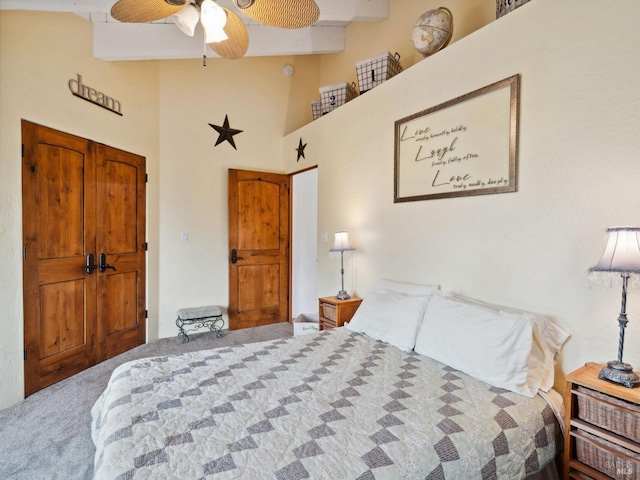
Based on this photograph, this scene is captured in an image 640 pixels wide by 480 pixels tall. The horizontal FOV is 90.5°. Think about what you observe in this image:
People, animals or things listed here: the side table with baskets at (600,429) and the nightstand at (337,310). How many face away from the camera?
0

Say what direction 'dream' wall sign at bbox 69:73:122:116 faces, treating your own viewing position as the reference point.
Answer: facing the viewer and to the right of the viewer

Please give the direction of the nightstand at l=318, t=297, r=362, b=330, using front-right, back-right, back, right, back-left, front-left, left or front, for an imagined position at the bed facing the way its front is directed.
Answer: back-right

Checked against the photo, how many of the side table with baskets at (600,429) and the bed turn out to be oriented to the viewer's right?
0

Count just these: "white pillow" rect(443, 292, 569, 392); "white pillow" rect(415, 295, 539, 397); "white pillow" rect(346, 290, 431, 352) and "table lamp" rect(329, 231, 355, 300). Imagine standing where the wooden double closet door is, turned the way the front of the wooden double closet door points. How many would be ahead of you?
4

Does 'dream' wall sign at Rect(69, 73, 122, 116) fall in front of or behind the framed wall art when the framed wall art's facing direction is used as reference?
in front

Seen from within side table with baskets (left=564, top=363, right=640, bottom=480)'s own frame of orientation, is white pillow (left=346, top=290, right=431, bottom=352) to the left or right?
on its right

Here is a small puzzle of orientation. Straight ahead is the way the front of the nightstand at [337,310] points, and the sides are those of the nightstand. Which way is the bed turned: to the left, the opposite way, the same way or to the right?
the same way

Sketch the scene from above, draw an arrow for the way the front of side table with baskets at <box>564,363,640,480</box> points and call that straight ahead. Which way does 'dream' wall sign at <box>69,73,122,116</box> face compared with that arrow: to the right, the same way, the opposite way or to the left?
the opposite way

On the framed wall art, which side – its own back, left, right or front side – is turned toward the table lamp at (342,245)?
right

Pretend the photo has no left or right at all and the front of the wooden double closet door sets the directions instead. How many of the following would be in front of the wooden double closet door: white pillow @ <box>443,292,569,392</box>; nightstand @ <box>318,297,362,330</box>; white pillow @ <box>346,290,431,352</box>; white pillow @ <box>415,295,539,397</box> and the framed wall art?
5

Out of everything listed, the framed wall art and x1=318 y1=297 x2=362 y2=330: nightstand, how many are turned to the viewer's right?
0

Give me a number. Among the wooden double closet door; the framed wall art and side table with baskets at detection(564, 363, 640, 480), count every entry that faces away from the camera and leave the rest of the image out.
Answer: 0

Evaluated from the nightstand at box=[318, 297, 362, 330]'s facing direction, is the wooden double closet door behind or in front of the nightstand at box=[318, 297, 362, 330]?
in front

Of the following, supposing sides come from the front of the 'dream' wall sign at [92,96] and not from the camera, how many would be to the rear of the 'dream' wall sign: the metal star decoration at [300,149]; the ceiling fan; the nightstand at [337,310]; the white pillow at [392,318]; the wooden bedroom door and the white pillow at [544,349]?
0

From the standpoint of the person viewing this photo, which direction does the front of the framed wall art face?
facing the viewer and to the left of the viewer

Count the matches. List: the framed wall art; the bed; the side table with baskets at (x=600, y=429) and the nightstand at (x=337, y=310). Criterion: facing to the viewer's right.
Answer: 0

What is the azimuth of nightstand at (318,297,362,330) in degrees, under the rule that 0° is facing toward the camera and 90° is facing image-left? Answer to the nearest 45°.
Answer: approximately 45°

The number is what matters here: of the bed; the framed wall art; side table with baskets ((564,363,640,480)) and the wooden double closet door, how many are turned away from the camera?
0
